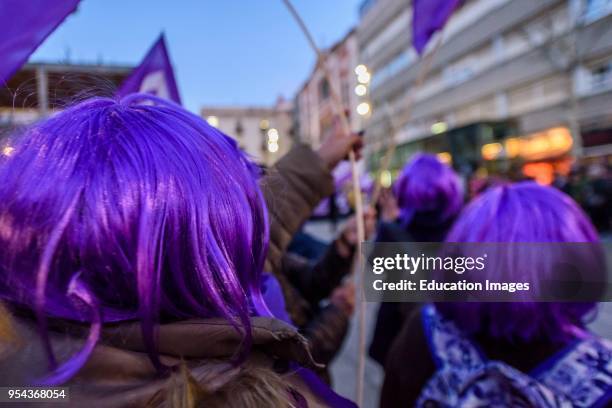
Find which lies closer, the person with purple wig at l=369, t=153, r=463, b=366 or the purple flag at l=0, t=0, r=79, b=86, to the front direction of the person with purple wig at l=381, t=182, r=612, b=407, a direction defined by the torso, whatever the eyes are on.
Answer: the person with purple wig

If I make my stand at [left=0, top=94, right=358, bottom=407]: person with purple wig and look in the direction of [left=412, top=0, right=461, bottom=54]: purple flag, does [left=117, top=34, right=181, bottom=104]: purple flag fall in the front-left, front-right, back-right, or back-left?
front-left

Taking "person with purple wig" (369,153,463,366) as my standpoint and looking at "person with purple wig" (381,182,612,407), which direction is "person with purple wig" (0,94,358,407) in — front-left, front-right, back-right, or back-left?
front-right

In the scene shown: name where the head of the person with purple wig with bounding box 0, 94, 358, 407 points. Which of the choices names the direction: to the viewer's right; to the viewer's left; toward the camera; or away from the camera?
away from the camera

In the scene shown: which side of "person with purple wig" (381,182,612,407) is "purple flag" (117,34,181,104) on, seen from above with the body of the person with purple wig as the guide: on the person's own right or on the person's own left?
on the person's own left

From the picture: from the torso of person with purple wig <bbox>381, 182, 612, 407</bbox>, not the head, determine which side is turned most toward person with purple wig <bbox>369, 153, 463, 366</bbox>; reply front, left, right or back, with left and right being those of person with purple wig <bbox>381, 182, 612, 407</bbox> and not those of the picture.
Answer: front

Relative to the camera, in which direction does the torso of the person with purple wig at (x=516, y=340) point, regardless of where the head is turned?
away from the camera

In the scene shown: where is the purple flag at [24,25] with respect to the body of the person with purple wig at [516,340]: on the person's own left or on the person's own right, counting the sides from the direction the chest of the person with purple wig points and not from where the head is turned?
on the person's own left

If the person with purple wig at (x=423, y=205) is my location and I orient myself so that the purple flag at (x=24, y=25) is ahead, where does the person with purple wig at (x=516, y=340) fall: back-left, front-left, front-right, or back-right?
front-left

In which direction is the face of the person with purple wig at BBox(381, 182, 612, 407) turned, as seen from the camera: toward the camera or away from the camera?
away from the camera

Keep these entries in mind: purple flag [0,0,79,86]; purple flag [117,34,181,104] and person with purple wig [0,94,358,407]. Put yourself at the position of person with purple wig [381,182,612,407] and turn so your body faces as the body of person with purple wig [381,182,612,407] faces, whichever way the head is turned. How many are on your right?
0

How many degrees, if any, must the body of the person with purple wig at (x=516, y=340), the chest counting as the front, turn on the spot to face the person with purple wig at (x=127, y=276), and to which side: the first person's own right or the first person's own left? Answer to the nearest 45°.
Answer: approximately 135° to the first person's own left

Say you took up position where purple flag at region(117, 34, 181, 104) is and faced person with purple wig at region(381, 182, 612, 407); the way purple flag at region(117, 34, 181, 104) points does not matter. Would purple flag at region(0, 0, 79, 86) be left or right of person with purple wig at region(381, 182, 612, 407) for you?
right
